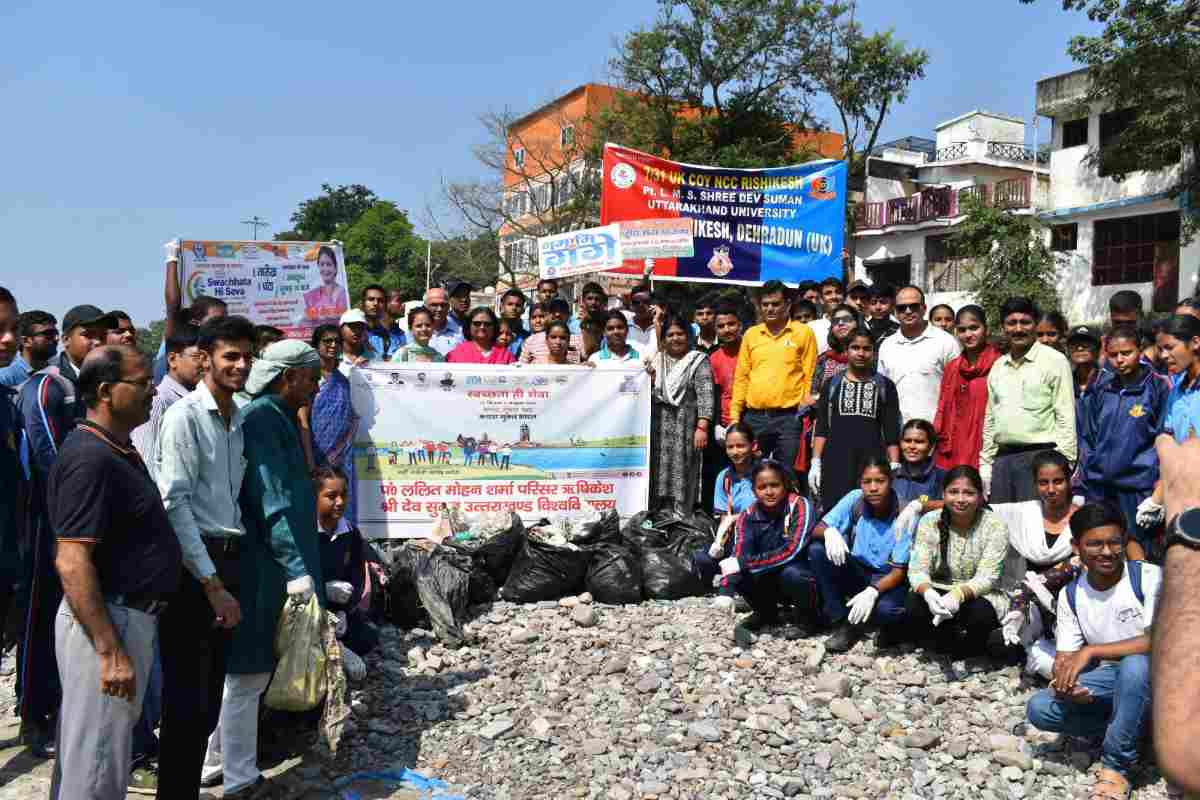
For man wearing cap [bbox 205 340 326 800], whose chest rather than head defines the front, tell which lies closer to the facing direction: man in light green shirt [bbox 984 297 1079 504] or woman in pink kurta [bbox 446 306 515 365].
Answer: the man in light green shirt

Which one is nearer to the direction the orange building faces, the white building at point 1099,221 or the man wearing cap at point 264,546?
the man wearing cap

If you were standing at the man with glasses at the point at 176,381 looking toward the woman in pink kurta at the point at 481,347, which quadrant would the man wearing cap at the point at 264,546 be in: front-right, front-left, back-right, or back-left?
back-right

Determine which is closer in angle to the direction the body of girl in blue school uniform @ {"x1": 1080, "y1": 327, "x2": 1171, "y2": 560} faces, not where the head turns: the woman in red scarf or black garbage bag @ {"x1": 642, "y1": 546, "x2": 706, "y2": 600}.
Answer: the black garbage bag

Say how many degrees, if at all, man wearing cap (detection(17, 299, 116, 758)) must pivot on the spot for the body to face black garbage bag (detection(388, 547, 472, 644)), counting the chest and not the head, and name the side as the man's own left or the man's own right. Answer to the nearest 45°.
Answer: approximately 45° to the man's own left

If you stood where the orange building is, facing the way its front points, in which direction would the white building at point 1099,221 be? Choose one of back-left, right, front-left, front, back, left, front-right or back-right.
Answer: left

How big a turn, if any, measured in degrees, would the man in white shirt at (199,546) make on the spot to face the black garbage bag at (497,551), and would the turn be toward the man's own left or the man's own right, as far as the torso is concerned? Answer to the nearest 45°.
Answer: approximately 90° to the man's own left

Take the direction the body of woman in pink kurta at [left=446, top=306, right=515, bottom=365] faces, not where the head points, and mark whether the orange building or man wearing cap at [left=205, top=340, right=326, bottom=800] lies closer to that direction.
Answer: the man wearing cap

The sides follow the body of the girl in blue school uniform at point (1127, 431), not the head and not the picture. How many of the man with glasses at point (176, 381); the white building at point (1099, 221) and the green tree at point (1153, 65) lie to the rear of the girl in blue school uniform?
2

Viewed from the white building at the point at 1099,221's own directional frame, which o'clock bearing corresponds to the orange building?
The orange building is roughly at 2 o'clock from the white building.

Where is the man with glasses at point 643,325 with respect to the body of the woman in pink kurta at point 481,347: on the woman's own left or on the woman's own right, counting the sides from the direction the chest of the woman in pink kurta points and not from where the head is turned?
on the woman's own left

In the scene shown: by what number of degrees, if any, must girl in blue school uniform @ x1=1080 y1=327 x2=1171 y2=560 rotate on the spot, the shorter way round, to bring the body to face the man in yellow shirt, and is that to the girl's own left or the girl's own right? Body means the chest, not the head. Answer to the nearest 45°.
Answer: approximately 90° to the girl's own right

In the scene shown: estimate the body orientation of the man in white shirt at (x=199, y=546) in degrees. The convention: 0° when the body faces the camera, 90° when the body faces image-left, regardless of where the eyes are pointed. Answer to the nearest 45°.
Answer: approximately 315°

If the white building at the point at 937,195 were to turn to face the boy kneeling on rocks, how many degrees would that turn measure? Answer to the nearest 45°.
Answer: approximately 45° to its left

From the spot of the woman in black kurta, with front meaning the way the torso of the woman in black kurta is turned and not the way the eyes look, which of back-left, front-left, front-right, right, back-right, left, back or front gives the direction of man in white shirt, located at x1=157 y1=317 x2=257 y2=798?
front-right
